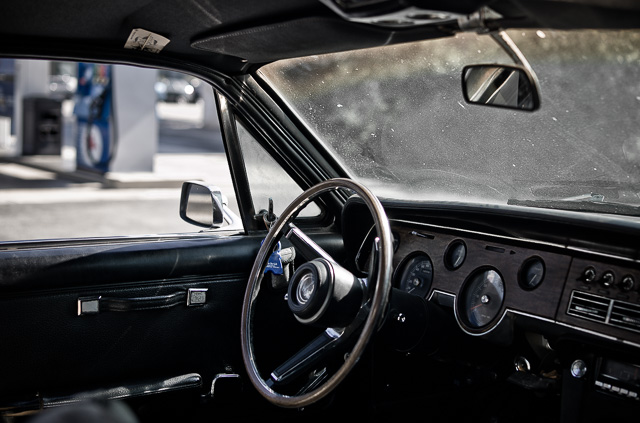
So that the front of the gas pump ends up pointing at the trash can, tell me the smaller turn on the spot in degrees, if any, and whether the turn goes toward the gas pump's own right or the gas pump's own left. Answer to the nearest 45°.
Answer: approximately 90° to the gas pump's own right

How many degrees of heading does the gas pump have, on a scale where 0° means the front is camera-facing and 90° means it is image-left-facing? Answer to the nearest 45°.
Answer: approximately 45°
